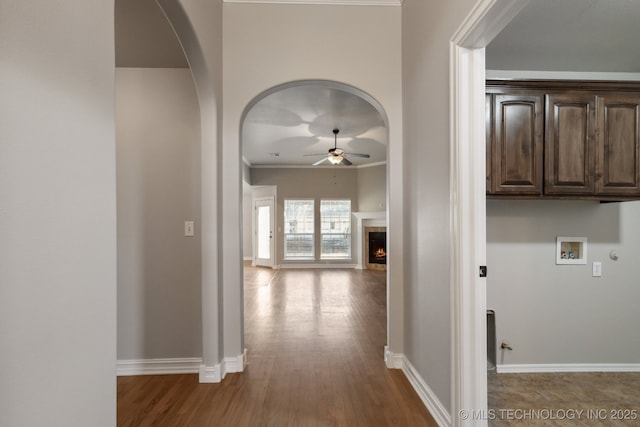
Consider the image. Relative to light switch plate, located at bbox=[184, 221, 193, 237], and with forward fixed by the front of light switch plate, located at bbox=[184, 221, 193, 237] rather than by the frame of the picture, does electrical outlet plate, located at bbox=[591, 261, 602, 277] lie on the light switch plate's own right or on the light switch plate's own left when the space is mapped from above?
on the light switch plate's own left

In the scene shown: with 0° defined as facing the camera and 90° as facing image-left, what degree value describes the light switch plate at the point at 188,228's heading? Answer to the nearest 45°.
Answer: approximately 0°

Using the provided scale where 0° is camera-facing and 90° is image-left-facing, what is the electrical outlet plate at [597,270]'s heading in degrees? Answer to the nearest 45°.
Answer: approximately 0°
